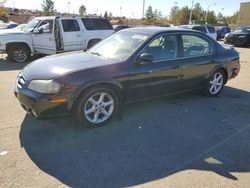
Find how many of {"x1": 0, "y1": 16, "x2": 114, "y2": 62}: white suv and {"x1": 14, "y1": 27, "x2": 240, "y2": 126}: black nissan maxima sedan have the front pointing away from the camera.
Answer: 0

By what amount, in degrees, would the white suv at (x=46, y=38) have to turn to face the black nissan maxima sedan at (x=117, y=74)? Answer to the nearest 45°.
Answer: approximately 90° to its left

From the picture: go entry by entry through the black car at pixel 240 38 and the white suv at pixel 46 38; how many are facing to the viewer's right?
0

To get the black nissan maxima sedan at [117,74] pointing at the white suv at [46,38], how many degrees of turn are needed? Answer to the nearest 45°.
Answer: approximately 90° to its right

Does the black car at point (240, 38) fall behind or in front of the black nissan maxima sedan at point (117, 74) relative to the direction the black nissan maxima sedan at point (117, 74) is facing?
behind

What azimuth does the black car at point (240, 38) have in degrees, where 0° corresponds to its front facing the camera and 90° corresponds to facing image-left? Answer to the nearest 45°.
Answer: approximately 45°

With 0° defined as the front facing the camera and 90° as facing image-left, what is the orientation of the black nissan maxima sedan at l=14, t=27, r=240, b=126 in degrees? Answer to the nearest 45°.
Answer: approximately 45°

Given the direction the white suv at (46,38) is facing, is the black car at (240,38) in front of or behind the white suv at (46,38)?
behind

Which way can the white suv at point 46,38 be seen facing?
to the viewer's left

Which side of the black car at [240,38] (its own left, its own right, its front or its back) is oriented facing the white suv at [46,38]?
front
